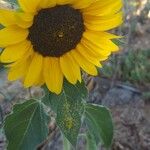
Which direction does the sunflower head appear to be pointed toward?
toward the camera
